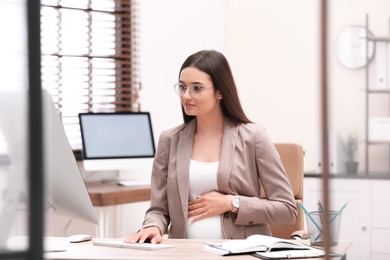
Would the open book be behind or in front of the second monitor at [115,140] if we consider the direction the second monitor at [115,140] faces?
in front

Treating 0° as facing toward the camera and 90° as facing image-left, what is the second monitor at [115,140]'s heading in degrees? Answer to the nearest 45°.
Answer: approximately 0°

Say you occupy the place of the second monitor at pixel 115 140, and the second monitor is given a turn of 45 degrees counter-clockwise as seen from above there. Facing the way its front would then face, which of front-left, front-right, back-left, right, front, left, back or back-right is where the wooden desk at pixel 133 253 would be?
front-right
